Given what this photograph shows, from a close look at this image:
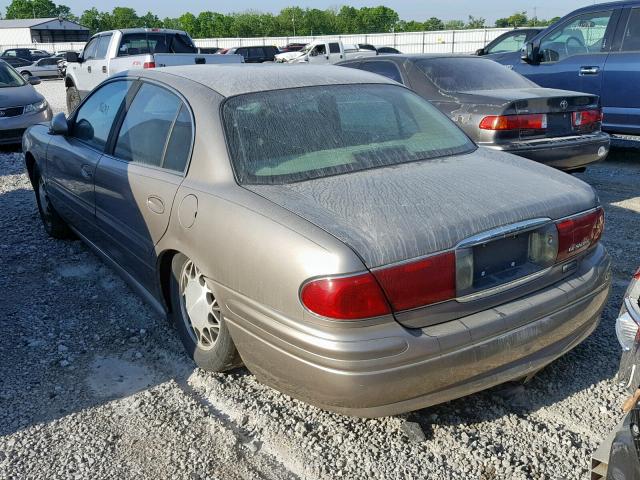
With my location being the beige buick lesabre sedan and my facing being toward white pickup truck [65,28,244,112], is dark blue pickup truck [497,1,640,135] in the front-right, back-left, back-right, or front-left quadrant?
front-right

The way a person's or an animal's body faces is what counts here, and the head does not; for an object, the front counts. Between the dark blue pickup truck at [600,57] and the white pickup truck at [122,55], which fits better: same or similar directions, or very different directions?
same or similar directions

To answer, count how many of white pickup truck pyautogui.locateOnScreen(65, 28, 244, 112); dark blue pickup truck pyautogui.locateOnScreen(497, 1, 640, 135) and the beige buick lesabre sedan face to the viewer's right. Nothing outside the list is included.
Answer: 0

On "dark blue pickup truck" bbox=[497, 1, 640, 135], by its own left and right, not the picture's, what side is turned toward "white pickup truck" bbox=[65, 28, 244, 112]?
front

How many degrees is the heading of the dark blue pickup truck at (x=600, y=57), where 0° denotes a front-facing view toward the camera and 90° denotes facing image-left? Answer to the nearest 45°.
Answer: approximately 90°

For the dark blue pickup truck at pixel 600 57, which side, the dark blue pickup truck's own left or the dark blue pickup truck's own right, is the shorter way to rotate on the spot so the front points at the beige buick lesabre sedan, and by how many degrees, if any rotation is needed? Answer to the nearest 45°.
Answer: approximately 90° to the dark blue pickup truck's own left

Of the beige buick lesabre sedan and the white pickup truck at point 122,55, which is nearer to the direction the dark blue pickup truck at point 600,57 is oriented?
the white pickup truck

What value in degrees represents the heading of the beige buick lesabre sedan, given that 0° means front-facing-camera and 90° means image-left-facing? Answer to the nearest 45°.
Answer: approximately 135°

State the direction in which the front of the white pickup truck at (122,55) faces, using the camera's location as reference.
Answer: facing away from the viewer and to the left of the viewer

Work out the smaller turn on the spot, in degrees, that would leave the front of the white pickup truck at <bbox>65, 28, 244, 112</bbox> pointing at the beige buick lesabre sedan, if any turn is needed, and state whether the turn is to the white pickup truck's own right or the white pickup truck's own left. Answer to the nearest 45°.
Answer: approximately 135° to the white pickup truck's own left

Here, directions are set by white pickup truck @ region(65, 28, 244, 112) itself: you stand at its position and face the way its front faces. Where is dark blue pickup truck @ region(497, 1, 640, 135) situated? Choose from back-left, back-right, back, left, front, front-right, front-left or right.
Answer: back

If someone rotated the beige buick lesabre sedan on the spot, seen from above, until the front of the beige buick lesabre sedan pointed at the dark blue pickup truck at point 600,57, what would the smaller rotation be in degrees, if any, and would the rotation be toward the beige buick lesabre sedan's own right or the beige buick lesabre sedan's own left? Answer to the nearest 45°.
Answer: approximately 90° to the beige buick lesabre sedan's own right

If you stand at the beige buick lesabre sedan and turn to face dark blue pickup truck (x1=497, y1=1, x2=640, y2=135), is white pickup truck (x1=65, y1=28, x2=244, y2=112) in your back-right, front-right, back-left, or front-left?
front-left

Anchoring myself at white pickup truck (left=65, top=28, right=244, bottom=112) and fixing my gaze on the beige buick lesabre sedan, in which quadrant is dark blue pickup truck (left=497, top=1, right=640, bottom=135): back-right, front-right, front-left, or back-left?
front-left

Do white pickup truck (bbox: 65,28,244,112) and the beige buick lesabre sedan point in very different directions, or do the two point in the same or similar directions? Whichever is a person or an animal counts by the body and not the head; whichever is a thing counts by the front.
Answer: same or similar directions
